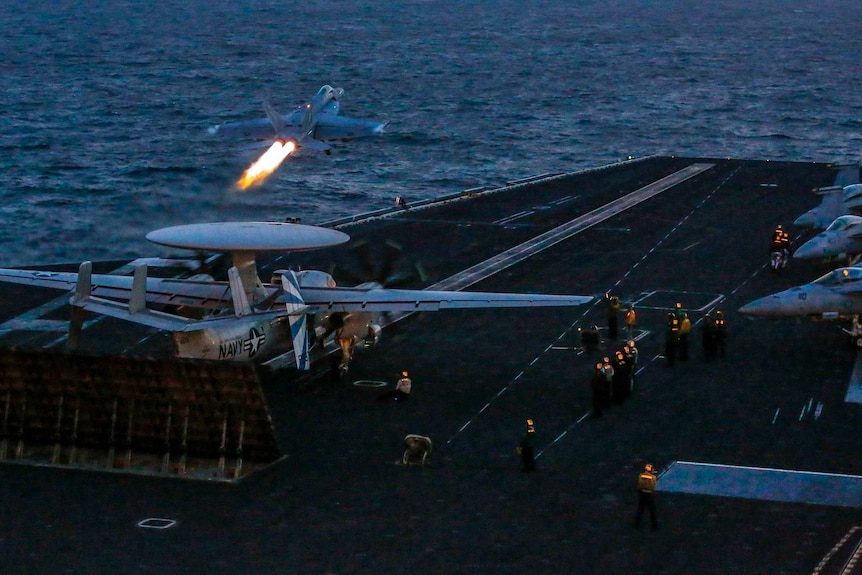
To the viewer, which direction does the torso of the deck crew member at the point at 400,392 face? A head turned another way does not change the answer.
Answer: to the viewer's left

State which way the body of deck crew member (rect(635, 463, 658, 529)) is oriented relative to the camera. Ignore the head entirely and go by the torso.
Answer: away from the camera

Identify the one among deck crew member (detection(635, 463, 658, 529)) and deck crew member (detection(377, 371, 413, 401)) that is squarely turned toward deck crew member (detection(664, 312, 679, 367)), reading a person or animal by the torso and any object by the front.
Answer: deck crew member (detection(635, 463, 658, 529))

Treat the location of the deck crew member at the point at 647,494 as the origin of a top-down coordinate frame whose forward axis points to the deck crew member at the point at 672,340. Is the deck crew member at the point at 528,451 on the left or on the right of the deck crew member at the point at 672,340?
left

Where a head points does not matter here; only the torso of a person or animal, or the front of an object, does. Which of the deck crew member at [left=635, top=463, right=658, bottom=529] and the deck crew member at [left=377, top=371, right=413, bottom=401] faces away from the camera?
the deck crew member at [left=635, top=463, right=658, bottom=529]

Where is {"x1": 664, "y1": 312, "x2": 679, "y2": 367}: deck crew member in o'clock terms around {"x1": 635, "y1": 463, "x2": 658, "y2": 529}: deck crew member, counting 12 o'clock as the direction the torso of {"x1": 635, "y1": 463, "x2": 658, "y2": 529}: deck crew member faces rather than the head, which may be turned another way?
{"x1": 664, "y1": 312, "x2": 679, "y2": 367}: deck crew member is roughly at 12 o'clock from {"x1": 635, "y1": 463, "x2": 658, "y2": 529}: deck crew member.

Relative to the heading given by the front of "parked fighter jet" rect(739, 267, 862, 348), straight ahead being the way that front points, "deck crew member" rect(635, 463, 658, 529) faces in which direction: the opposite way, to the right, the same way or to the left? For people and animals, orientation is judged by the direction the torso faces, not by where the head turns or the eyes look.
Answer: to the right

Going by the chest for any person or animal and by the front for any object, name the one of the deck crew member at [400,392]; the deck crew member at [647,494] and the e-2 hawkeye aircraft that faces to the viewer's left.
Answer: the deck crew member at [400,392]

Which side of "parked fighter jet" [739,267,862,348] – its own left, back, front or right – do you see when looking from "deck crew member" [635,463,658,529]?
left

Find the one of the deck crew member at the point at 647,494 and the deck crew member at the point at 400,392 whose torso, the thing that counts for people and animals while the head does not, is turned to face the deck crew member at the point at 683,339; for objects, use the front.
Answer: the deck crew member at the point at 647,494

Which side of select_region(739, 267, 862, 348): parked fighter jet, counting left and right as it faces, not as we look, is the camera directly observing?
left
